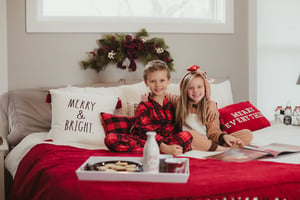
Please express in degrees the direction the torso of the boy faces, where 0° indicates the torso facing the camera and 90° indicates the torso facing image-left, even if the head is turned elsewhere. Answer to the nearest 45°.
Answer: approximately 0°

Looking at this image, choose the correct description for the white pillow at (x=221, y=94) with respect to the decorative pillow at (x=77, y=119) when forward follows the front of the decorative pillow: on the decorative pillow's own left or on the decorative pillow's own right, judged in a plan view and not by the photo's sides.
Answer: on the decorative pillow's own left

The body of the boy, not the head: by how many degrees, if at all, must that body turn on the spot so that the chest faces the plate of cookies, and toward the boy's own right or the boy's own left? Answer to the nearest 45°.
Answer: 0° — they already face it

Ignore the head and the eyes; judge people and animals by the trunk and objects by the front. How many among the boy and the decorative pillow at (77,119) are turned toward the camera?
2

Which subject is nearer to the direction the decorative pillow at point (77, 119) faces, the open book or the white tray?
the white tray

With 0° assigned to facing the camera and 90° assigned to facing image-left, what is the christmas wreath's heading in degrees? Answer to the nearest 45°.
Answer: approximately 0°
